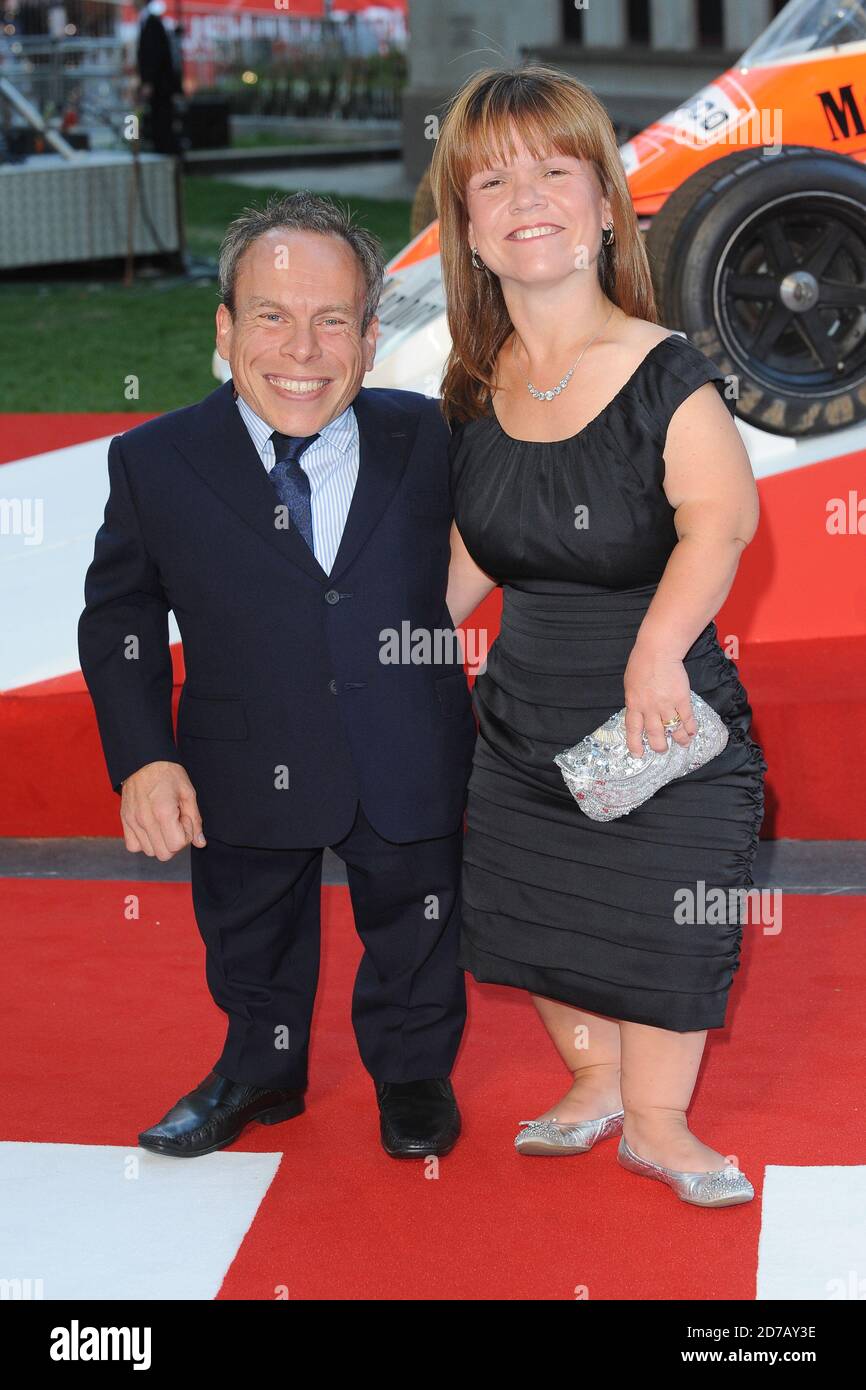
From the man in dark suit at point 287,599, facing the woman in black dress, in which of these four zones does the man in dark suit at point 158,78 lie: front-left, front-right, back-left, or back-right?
back-left

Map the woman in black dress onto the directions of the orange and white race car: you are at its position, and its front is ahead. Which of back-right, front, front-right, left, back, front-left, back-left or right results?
front-left

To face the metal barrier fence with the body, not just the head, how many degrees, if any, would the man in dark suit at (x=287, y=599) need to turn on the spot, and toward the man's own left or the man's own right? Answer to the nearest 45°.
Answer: approximately 180°

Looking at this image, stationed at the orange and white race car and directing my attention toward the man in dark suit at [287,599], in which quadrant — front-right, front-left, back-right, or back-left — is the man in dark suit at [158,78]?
back-right

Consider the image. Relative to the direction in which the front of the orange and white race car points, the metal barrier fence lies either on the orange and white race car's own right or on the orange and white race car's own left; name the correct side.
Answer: on the orange and white race car's own right

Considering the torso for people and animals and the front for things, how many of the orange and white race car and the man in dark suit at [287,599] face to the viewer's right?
0

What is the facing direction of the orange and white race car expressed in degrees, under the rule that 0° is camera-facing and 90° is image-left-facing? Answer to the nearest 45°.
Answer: approximately 45°

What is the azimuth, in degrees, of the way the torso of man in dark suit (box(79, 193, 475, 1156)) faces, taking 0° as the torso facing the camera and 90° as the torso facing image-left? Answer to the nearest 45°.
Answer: approximately 0°

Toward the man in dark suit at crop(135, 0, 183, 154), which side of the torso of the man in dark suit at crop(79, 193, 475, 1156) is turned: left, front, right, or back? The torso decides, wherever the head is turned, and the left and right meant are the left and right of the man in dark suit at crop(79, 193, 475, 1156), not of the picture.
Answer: back

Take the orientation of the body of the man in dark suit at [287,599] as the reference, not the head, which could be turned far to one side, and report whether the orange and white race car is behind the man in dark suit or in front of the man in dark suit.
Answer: behind
